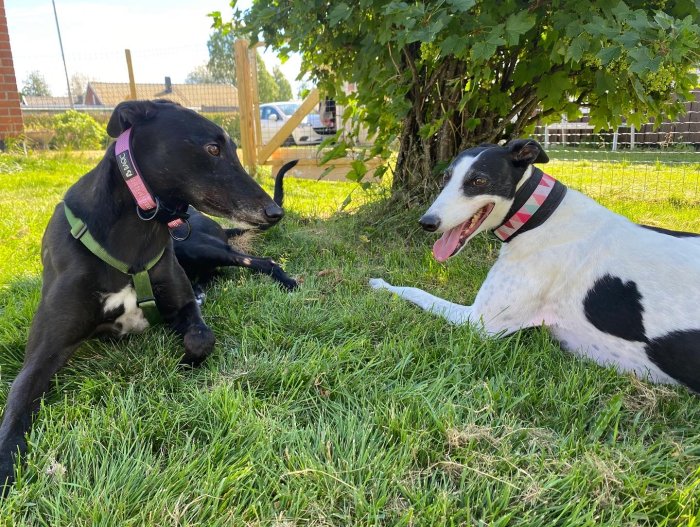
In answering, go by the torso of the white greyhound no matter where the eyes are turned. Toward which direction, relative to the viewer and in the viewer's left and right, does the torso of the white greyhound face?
facing to the left of the viewer

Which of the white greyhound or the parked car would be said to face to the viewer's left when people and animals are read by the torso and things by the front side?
the white greyhound

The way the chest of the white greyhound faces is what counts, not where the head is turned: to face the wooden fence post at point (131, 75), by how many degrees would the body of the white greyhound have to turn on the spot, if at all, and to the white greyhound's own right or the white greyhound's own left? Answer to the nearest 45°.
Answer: approximately 45° to the white greyhound's own right

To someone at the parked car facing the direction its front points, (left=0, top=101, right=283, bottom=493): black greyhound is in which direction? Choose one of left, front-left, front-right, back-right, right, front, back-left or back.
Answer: front-right

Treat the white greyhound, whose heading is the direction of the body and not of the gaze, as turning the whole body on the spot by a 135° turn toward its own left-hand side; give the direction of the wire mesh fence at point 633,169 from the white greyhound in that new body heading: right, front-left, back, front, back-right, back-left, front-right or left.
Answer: back-left
